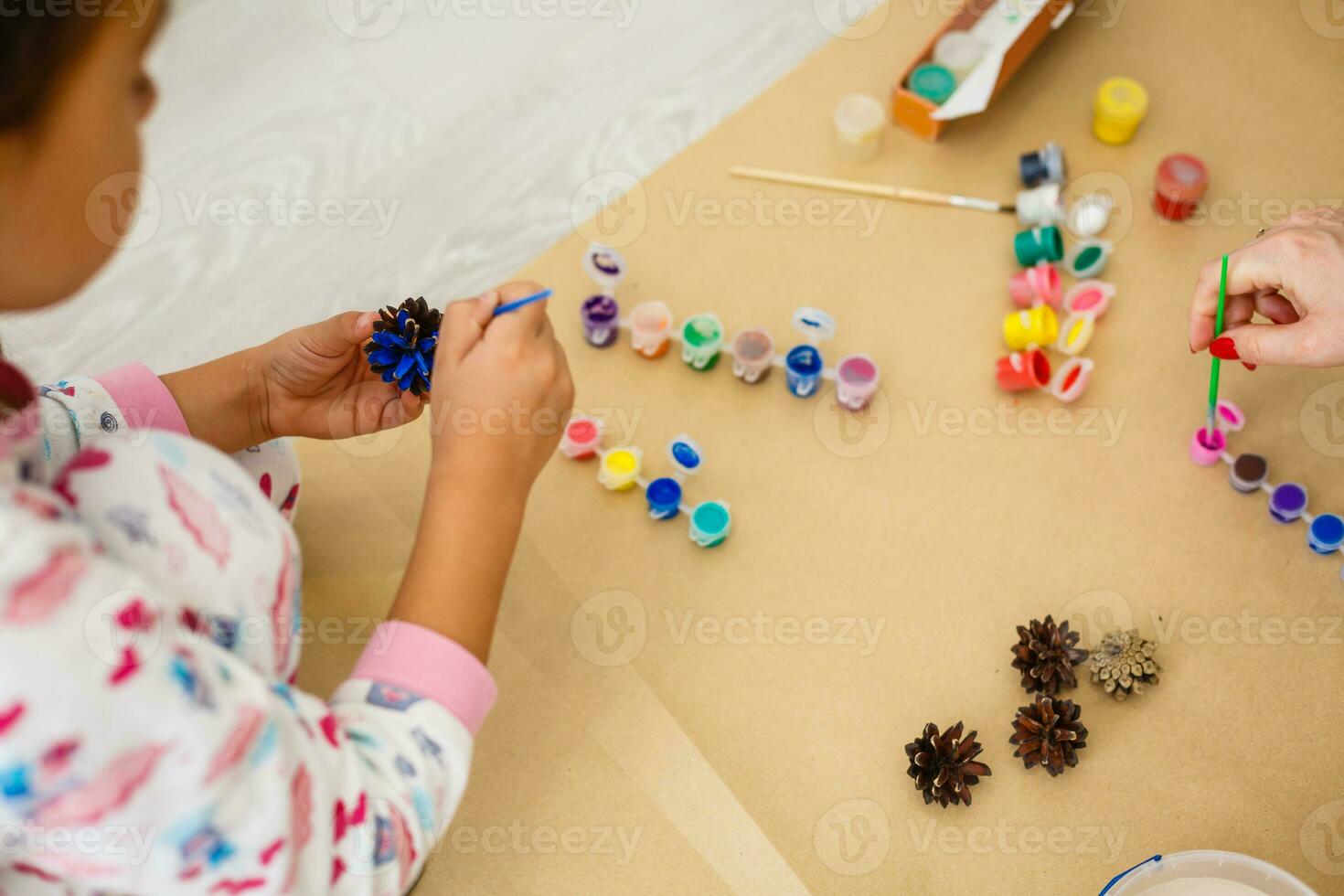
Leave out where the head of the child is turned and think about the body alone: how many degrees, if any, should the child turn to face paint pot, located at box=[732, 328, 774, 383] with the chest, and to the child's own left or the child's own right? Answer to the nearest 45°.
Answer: approximately 45° to the child's own left

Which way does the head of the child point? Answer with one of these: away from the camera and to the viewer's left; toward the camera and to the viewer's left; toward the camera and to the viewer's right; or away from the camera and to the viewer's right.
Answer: away from the camera and to the viewer's right

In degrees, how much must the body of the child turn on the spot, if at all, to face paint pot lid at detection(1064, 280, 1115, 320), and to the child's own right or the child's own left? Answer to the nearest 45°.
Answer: approximately 45° to the child's own left

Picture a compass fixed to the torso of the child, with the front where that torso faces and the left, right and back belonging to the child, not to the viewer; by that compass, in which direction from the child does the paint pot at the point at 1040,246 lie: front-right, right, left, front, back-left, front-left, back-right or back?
front-left

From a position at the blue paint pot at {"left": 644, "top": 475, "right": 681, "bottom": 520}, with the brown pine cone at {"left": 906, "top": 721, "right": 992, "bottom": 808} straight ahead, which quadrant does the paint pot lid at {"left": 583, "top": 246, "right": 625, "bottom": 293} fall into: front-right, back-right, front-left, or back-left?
back-left

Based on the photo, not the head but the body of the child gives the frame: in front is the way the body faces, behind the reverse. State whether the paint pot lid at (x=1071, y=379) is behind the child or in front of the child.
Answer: in front

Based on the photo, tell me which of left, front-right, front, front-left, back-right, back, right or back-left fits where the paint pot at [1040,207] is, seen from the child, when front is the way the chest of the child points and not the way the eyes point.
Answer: front-left

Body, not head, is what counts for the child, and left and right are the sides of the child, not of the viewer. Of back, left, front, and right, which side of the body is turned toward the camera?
right

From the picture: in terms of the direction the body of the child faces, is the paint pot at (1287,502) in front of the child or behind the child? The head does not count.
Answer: in front
